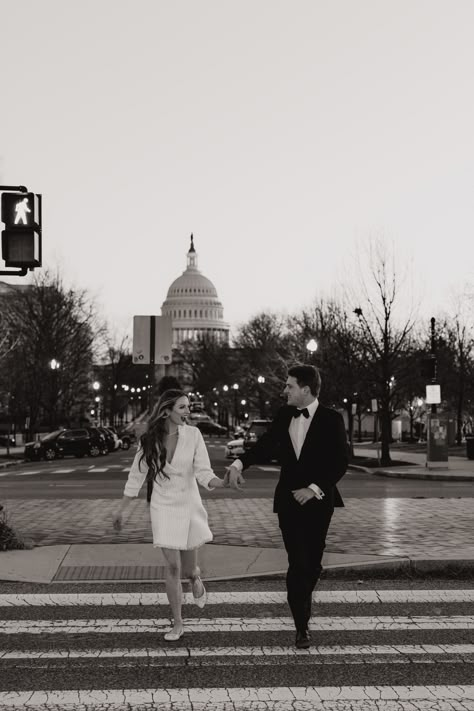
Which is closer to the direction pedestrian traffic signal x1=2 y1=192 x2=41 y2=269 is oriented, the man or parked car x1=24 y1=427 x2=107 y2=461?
the man

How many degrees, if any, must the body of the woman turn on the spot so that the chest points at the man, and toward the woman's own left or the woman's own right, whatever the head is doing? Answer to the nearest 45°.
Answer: approximately 90° to the woman's own left

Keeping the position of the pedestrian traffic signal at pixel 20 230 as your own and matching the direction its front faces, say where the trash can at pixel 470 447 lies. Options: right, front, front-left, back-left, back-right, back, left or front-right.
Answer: back-left

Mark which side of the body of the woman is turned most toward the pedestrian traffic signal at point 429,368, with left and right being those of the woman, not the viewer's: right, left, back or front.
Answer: back

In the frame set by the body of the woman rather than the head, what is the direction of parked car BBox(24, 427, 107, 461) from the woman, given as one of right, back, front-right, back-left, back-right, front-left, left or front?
back

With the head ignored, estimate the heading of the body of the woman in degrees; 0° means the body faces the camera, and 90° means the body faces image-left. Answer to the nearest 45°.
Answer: approximately 0°

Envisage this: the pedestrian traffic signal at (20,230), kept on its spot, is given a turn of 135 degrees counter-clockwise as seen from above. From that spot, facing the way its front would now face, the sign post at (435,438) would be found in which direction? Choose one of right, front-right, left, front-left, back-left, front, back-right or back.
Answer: front

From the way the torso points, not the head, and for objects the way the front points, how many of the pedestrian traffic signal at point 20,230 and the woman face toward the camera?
2

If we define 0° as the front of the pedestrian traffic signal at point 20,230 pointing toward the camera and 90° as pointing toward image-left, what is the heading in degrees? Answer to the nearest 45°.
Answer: approximately 0°

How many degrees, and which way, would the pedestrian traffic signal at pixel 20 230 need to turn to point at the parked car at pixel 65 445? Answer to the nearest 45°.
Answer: approximately 180°
